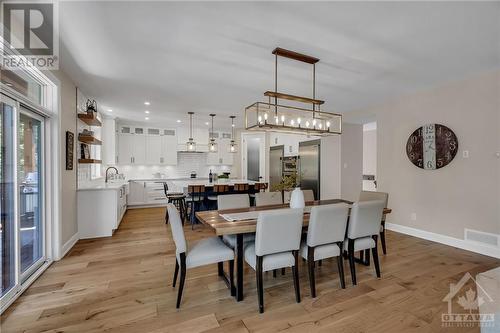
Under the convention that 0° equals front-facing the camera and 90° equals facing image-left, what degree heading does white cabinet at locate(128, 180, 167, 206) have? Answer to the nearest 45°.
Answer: approximately 0°

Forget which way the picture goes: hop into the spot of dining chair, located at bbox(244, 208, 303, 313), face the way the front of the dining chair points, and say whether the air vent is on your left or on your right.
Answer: on your right

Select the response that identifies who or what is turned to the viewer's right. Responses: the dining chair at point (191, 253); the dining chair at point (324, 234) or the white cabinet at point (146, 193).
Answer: the dining chair at point (191, 253)

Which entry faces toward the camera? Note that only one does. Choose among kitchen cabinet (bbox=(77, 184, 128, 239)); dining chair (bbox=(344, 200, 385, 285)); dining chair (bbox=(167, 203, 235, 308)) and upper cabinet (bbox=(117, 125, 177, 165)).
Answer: the upper cabinet

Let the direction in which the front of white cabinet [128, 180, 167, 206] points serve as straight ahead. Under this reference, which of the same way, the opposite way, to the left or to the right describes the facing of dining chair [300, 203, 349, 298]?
the opposite way

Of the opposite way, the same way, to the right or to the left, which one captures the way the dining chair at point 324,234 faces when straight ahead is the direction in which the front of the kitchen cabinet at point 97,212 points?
to the left

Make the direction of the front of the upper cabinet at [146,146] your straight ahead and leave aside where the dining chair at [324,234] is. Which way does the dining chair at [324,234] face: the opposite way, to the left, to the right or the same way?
the opposite way

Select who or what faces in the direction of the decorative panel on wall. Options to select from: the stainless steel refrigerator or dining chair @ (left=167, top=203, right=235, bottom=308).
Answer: the stainless steel refrigerator

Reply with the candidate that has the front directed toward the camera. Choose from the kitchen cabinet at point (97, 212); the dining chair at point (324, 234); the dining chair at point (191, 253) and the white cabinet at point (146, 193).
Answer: the white cabinet

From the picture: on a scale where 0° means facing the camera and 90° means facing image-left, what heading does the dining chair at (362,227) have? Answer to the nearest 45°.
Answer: approximately 135°

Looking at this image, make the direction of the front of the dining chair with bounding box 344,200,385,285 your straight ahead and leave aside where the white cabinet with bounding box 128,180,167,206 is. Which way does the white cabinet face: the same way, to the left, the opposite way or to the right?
the opposite way

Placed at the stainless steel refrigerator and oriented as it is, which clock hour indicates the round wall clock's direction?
The round wall clock is roughly at 9 o'clock from the stainless steel refrigerator.
